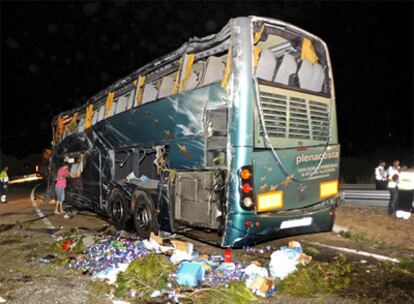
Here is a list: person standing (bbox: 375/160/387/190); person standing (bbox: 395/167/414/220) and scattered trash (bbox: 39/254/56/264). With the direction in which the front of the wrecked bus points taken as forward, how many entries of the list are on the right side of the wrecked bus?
2

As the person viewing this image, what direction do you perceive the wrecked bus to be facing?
facing away from the viewer and to the left of the viewer

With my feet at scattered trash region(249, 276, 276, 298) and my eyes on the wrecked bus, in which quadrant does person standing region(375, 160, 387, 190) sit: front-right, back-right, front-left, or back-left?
front-right

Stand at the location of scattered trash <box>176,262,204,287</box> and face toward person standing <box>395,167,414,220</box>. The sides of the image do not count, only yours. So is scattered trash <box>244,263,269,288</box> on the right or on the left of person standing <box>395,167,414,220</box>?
right

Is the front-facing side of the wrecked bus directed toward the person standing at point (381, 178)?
no

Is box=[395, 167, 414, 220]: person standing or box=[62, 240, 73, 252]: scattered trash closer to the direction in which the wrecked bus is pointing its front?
the scattered trash

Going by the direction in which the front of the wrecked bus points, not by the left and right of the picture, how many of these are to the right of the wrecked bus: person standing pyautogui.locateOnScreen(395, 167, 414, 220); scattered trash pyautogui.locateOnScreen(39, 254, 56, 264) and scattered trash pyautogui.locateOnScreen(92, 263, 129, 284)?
1

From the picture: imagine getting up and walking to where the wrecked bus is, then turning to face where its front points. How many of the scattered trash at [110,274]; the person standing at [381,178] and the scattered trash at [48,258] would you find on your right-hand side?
1

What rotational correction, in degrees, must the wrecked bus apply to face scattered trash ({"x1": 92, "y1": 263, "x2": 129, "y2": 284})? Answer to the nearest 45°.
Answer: approximately 90° to its left

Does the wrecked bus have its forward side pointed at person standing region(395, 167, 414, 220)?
no
